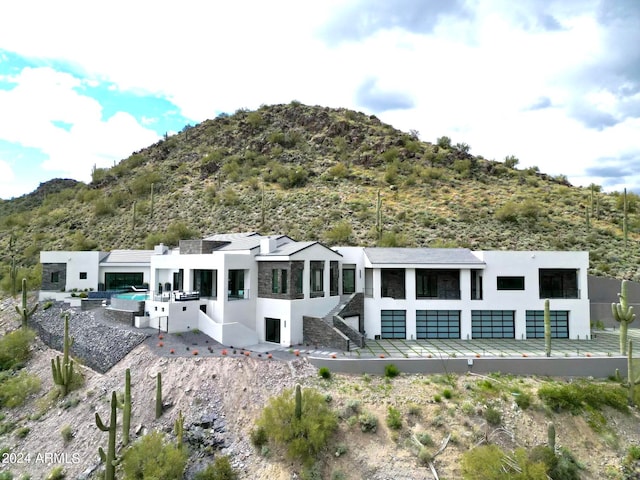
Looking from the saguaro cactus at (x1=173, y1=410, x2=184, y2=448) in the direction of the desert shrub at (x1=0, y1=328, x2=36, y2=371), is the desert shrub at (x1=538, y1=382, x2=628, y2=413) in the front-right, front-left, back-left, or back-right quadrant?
back-right

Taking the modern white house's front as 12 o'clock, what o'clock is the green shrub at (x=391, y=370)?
The green shrub is roughly at 12 o'clock from the modern white house.

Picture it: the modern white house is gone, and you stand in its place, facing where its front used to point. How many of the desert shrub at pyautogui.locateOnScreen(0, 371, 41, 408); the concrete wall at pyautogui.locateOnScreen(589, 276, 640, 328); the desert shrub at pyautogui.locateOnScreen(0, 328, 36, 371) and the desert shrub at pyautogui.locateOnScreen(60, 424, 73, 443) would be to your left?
1

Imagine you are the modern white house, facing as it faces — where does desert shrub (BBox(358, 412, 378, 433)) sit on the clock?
The desert shrub is roughly at 12 o'clock from the modern white house.

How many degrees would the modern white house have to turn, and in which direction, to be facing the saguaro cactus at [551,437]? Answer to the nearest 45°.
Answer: approximately 45° to its left

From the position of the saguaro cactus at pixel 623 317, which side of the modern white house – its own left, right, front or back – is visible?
left

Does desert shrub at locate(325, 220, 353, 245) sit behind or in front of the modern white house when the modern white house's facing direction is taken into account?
behind

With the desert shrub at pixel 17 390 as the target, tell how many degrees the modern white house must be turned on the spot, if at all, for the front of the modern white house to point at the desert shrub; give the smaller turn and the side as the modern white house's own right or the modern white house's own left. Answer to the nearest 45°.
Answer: approximately 90° to the modern white house's own right

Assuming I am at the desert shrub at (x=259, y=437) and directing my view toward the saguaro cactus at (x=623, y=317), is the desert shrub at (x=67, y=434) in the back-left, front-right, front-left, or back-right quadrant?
back-left

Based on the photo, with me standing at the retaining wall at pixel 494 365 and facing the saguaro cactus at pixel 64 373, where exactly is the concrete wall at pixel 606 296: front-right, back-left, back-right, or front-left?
back-right

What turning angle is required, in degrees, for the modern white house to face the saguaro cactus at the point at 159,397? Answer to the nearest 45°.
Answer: approximately 45° to its right

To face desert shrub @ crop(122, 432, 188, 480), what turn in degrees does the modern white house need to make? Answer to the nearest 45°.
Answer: approximately 45° to its right

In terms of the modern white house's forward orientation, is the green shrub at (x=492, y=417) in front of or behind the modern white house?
in front

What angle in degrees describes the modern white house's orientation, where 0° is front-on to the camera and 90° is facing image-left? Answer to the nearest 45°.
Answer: approximately 0°

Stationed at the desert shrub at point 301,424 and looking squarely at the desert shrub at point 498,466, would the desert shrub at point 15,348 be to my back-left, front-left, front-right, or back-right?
back-left

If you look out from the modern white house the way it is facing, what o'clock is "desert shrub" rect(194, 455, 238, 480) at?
The desert shrub is roughly at 1 o'clock from the modern white house.

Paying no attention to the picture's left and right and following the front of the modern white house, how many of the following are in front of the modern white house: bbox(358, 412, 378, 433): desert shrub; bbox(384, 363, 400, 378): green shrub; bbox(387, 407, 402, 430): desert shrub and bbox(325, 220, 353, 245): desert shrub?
3

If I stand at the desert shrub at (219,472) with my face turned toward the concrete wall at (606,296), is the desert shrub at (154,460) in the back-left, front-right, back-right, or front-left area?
back-left

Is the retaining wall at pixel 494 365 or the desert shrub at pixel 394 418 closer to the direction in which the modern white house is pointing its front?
the desert shrub
